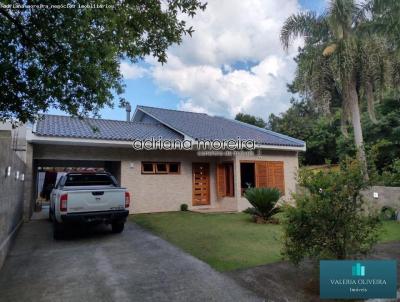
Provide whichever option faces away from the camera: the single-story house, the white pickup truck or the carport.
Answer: the white pickup truck

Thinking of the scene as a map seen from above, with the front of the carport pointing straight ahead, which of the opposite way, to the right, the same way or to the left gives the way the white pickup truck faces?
the opposite way

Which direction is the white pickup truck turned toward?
away from the camera

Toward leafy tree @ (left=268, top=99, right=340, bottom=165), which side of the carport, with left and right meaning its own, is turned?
left

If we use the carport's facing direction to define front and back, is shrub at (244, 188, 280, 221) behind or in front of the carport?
in front

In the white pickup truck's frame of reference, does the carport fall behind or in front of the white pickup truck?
in front

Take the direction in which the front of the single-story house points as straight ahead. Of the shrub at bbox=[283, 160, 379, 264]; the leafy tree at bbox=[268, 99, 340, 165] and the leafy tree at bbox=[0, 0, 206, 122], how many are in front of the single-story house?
2

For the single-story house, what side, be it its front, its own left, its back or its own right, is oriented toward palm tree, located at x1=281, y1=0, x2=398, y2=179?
left

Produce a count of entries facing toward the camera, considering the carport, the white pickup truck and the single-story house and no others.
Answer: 2

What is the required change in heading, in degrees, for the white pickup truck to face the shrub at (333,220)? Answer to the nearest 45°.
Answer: approximately 135° to its right
